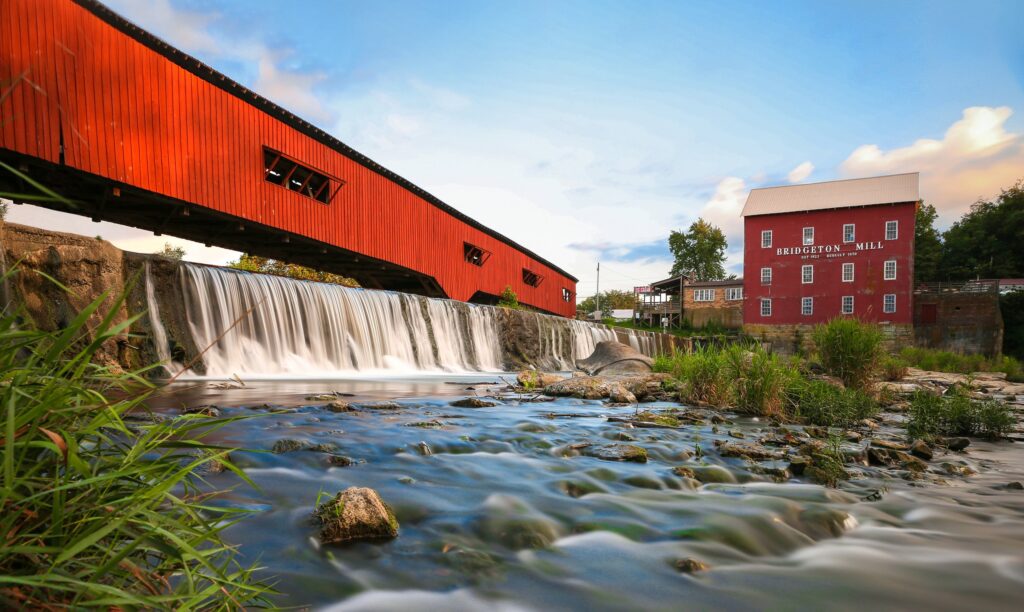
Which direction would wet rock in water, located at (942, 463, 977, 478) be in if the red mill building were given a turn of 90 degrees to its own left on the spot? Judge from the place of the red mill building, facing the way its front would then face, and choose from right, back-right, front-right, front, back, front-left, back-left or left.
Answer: right

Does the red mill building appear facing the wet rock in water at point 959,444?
yes

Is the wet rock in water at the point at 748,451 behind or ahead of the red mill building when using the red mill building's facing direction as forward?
ahead

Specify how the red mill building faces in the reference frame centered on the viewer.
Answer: facing the viewer

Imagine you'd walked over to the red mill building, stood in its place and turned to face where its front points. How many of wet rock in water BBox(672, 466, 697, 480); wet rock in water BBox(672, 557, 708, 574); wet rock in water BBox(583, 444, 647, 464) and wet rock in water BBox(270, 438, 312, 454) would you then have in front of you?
4

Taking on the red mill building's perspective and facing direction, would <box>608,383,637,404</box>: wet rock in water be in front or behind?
in front

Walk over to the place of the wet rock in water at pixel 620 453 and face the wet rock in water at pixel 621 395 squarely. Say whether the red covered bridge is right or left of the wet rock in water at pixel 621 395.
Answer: left

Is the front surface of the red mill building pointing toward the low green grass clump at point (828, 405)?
yes

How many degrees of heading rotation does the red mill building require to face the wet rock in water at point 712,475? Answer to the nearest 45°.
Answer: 0° — it already faces it

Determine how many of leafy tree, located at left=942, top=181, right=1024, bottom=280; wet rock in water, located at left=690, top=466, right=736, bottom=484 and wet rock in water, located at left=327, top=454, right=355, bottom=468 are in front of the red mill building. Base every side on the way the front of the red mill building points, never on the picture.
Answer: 2

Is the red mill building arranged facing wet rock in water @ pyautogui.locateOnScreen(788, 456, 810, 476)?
yes

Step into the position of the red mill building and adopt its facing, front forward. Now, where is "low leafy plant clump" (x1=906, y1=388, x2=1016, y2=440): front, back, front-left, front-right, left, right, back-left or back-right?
front

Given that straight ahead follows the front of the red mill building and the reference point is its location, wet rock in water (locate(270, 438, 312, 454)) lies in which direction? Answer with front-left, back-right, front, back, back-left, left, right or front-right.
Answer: front

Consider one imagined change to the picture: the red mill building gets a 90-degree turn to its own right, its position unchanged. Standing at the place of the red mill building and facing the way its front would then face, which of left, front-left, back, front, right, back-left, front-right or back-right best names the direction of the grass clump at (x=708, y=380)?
left

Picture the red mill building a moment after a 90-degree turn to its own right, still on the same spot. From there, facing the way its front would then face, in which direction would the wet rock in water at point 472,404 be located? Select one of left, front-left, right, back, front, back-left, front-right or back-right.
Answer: left

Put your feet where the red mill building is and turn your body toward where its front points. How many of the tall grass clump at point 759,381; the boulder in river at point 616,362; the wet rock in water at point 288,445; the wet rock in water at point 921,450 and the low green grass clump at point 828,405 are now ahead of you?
5

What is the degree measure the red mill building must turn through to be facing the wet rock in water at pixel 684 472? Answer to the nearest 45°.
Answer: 0° — it already faces it
